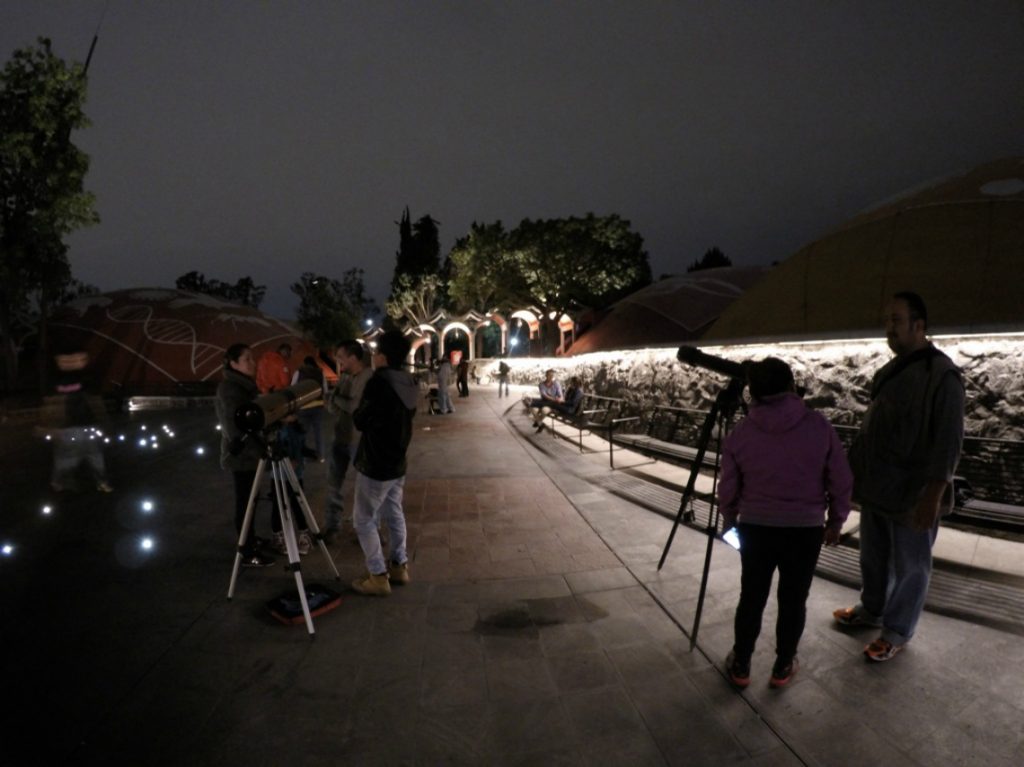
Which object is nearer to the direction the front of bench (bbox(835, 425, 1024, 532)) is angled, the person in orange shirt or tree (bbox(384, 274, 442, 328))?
the person in orange shirt

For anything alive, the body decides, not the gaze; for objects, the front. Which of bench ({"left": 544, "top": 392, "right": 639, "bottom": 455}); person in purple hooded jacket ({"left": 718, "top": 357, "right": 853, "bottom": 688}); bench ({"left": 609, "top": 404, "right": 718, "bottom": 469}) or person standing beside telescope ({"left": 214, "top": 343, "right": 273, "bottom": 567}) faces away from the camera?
the person in purple hooded jacket

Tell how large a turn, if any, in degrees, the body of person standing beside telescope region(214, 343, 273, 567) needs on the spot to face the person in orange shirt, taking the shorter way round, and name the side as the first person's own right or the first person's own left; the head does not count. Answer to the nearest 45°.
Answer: approximately 90° to the first person's own left

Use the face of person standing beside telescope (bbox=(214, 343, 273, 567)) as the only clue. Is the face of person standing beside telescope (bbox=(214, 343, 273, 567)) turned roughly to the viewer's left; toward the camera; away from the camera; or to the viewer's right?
to the viewer's right

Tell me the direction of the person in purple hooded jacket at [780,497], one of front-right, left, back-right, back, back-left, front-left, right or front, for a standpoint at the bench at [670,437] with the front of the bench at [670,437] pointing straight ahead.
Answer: front-left

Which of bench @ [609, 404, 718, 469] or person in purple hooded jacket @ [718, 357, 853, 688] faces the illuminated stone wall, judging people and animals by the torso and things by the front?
the person in purple hooded jacket

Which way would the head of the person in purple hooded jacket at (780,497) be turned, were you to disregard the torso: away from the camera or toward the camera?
away from the camera

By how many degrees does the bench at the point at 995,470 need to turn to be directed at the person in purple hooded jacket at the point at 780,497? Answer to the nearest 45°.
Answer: approximately 45° to its left

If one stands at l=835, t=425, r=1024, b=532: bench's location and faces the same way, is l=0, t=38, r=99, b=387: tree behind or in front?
in front

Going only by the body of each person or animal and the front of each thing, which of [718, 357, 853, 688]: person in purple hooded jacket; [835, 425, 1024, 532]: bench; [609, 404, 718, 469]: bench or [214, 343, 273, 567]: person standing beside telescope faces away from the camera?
the person in purple hooded jacket

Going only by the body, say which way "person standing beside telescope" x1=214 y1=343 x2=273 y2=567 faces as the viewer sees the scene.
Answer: to the viewer's right

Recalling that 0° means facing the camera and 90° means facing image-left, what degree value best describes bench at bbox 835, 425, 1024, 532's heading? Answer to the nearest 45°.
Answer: approximately 45°

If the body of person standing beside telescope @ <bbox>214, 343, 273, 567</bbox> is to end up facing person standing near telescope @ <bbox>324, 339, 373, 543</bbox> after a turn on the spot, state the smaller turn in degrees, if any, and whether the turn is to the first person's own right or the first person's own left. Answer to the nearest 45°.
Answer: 0° — they already face them

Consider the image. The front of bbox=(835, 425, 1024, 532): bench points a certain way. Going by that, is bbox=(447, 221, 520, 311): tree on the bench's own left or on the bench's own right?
on the bench's own right

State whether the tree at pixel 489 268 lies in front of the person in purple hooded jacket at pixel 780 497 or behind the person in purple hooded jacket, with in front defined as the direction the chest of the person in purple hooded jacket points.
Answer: in front

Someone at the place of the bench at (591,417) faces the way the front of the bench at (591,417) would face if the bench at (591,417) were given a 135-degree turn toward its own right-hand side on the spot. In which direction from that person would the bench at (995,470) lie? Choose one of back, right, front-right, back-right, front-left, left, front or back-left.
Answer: back-right

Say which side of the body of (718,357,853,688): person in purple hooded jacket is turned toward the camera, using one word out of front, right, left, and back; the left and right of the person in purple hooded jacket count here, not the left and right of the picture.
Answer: back

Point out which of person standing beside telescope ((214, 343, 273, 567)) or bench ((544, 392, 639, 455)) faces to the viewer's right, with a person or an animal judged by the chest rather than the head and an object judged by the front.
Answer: the person standing beside telescope
